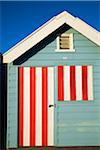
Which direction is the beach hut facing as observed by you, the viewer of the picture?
facing the viewer
